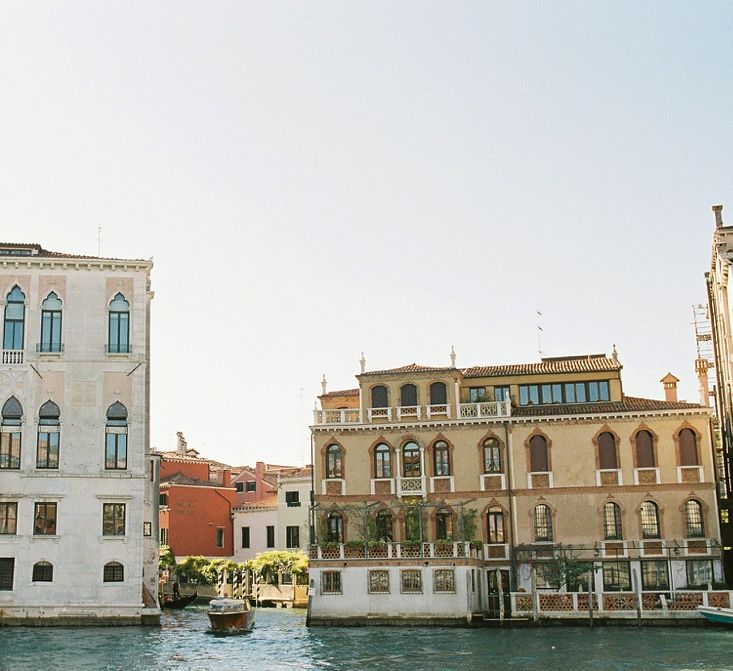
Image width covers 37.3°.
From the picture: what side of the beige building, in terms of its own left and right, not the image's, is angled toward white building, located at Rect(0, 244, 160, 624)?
right

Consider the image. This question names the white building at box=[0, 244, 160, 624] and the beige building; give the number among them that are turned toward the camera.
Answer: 2

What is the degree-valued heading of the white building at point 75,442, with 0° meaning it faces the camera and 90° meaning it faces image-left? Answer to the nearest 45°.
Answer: approximately 0°

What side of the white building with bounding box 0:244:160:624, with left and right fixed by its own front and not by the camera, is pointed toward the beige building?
left
